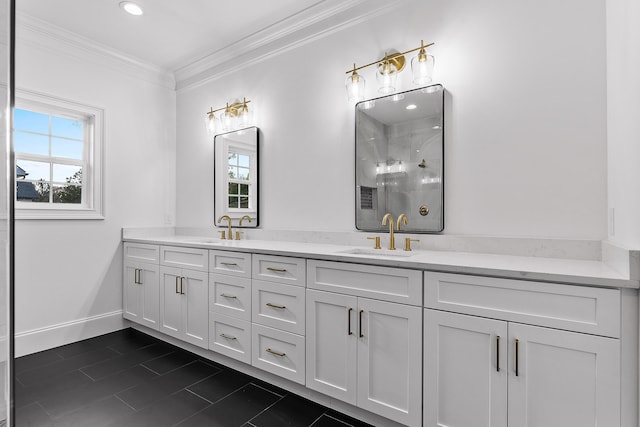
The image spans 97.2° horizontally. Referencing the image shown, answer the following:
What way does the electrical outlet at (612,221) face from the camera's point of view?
to the viewer's left

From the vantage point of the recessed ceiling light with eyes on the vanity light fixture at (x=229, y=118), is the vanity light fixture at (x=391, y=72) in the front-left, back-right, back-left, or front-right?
front-right

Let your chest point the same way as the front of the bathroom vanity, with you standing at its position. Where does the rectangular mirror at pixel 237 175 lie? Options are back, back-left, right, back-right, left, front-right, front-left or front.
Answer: right

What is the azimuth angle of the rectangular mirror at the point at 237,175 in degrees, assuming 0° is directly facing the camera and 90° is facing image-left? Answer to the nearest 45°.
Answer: approximately 45°

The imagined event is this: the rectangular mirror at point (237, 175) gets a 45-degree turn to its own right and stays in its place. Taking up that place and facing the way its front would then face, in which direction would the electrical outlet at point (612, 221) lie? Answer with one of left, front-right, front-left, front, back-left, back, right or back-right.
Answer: back-left

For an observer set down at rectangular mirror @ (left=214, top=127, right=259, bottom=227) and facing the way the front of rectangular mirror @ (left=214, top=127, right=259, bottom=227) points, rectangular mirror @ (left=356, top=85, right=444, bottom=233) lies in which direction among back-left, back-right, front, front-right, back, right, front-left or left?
left

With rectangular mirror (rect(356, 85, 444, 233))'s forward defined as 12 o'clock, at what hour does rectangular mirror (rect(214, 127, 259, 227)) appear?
rectangular mirror (rect(214, 127, 259, 227)) is roughly at 2 o'clock from rectangular mirror (rect(356, 85, 444, 233)).

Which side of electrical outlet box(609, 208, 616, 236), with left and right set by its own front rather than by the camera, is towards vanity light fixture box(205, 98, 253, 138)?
front

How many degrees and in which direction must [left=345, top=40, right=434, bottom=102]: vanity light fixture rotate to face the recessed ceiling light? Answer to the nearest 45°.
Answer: approximately 45° to its right

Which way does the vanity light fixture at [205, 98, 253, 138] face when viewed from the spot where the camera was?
facing the viewer and to the left of the viewer

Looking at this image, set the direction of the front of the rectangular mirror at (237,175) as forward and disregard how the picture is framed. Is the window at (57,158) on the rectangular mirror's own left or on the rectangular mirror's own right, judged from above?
on the rectangular mirror's own right

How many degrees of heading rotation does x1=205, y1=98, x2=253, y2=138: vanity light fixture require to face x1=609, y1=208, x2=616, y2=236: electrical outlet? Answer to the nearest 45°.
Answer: approximately 90° to its left
